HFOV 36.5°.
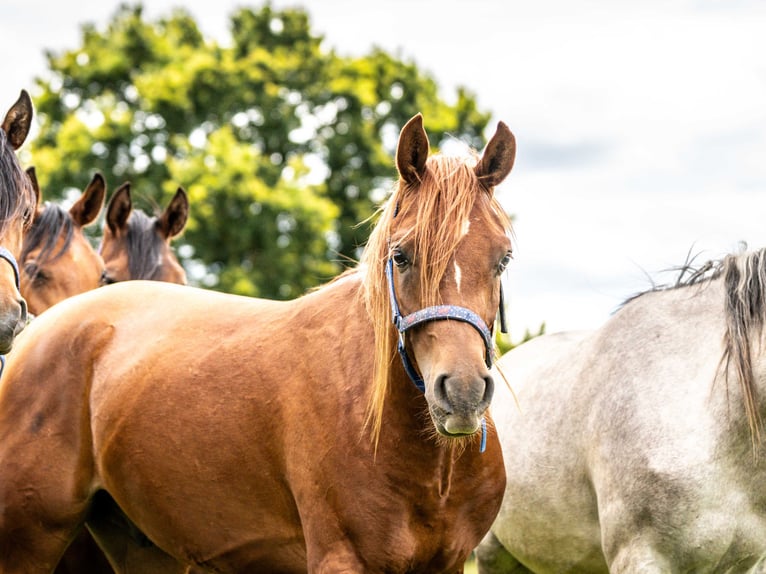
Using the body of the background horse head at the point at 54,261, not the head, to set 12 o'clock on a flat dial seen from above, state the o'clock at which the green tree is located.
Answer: The green tree is roughly at 5 o'clock from the background horse head.

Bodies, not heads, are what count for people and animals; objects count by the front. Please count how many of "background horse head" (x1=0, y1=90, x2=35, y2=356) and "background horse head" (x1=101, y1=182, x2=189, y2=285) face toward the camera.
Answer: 2

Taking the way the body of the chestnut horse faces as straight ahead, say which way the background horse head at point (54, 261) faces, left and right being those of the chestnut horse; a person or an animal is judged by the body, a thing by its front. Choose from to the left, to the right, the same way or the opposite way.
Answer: to the right

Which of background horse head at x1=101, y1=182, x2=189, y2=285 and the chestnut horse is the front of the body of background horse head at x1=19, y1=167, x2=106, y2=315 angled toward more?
the chestnut horse

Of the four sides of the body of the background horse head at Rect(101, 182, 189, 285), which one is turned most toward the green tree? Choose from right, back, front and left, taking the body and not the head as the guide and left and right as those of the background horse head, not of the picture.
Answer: back

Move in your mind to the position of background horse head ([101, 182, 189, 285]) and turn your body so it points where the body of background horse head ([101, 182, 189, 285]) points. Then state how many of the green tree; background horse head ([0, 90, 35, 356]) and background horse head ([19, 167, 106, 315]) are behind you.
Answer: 1

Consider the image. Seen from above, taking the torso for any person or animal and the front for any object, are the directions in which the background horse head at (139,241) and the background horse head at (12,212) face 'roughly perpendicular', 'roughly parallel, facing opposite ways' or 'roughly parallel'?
roughly parallel

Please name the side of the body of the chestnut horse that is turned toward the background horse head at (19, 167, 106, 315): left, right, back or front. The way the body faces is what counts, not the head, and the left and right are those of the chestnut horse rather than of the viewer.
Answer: back

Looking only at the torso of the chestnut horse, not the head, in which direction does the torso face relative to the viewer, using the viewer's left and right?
facing the viewer and to the right of the viewer

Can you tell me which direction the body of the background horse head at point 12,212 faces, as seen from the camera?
toward the camera

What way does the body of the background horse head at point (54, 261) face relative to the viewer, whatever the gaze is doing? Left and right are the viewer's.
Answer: facing the viewer and to the left of the viewer

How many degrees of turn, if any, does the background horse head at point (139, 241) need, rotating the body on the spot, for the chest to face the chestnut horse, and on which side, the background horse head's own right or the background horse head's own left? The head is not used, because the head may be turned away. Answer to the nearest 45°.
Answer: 0° — it already faces it
